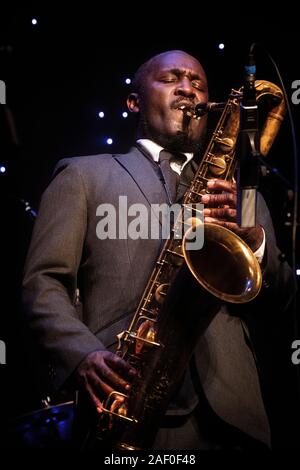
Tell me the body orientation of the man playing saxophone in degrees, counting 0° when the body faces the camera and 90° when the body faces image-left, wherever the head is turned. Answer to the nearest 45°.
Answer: approximately 315°

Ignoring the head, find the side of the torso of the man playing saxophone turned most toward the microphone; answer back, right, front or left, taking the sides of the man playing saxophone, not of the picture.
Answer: front

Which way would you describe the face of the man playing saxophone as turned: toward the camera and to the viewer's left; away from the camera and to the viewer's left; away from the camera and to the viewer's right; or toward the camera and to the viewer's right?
toward the camera and to the viewer's right
